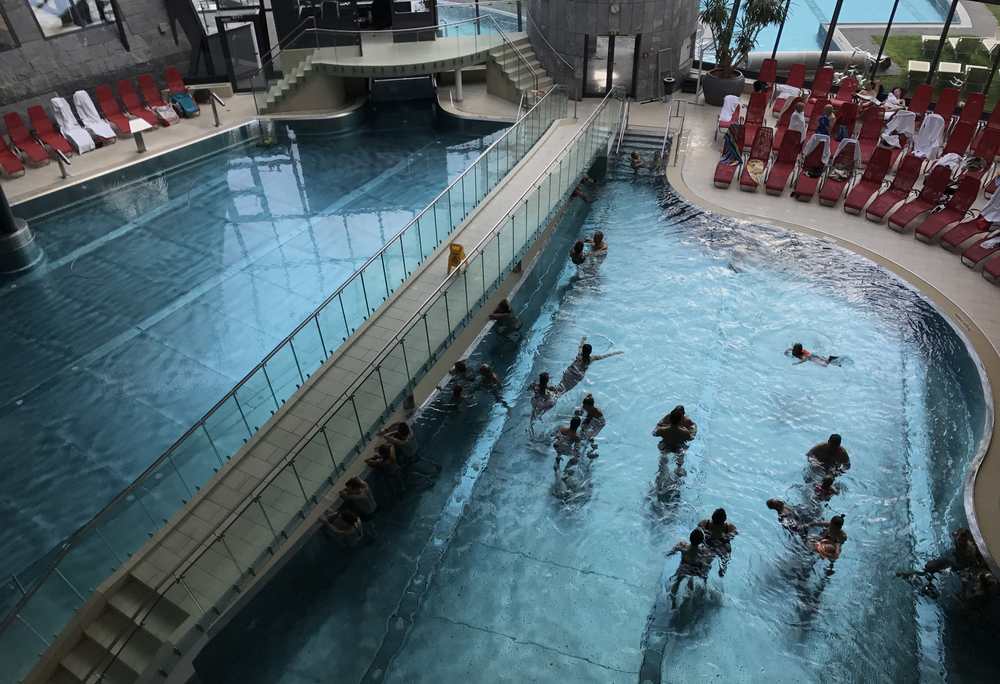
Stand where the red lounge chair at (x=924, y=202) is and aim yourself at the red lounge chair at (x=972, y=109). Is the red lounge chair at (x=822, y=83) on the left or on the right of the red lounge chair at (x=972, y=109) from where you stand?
left

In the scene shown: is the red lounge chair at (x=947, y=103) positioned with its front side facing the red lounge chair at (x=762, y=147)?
yes

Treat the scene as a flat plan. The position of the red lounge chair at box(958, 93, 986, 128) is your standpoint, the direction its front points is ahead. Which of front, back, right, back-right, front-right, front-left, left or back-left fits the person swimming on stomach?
front-left

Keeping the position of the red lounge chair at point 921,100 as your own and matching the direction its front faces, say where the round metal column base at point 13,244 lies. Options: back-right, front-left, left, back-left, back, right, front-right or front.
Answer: front

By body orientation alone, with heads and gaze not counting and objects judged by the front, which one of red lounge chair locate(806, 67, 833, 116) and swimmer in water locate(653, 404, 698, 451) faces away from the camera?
the swimmer in water

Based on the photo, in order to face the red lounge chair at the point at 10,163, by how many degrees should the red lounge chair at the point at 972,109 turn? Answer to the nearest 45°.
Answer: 0° — it already faces it

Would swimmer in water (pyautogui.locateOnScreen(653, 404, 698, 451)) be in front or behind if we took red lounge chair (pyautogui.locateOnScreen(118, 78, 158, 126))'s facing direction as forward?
in front

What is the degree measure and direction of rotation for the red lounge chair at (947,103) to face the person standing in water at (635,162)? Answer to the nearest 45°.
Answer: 0° — it already faces them

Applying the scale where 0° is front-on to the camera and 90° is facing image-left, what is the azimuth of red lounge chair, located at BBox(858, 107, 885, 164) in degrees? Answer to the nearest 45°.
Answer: approximately 45°

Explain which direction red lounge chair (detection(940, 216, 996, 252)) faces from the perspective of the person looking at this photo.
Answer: facing the viewer and to the left of the viewer

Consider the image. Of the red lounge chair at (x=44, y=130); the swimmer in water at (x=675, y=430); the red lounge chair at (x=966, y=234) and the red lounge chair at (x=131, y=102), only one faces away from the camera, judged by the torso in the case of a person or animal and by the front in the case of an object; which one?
the swimmer in water
